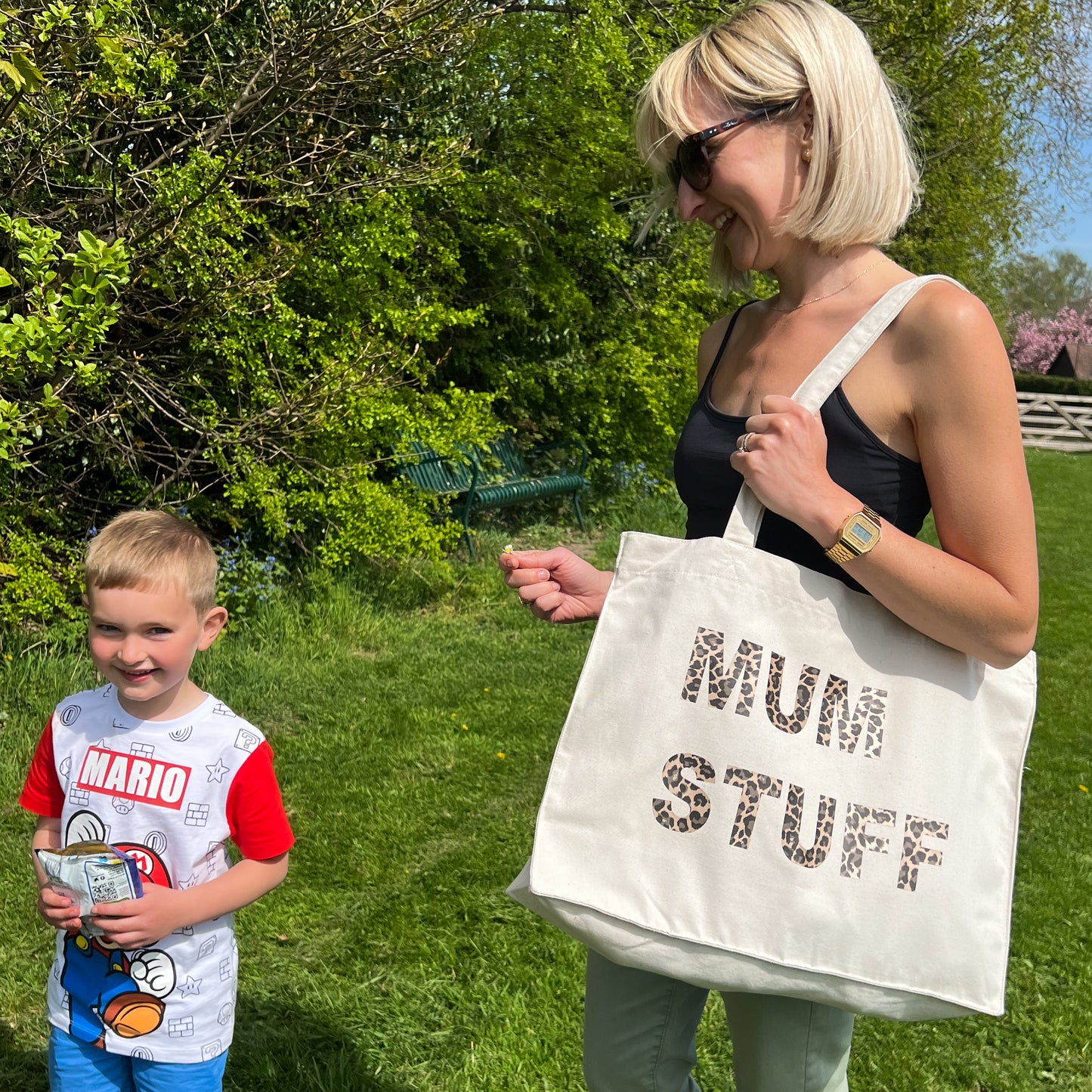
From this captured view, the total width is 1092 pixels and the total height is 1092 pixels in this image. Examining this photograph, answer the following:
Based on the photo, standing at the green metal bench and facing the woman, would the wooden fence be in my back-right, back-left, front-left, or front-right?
back-left

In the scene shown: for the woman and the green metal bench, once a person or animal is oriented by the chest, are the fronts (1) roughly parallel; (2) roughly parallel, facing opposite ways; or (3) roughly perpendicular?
roughly perpendicular

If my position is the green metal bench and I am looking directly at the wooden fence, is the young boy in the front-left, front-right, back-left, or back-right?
back-right

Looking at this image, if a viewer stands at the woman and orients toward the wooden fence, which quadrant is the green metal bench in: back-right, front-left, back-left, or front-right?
front-left

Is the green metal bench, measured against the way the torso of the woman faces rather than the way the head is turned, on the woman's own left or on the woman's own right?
on the woman's own right

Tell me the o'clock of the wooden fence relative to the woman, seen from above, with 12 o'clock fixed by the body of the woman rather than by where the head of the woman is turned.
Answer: The wooden fence is roughly at 5 o'clock from the woman.

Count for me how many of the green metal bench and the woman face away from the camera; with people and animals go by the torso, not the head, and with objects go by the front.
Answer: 0

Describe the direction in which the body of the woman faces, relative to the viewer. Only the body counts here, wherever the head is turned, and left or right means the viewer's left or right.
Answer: facing the viewer and to the left of the viewer

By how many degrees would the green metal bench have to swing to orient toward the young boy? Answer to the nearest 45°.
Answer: approximately 45° to its right

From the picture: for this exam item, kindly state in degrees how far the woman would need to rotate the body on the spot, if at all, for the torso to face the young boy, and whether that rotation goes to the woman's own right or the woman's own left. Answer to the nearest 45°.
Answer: approximately 45° to the woman's own right

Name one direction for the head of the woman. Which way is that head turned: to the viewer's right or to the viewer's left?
to the viewer's left

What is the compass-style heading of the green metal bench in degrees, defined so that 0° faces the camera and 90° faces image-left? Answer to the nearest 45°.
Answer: approximately 315°
